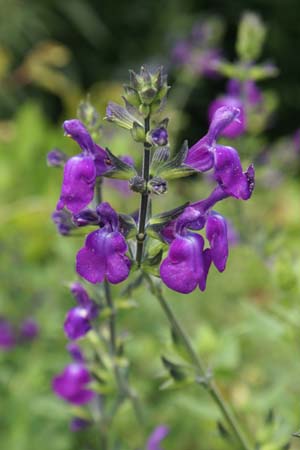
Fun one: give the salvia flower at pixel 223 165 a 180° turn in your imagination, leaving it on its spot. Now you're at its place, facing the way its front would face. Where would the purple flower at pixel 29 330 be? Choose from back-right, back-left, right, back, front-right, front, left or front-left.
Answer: front

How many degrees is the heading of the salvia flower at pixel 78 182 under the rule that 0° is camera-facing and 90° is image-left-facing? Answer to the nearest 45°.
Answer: approximately 45°

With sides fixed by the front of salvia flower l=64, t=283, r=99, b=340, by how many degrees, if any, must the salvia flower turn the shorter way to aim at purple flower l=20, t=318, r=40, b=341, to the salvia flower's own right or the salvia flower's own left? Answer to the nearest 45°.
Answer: approximately 135° to the salvia flower's own right

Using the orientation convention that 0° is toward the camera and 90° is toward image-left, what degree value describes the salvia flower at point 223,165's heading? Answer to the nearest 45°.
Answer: approximately 315°

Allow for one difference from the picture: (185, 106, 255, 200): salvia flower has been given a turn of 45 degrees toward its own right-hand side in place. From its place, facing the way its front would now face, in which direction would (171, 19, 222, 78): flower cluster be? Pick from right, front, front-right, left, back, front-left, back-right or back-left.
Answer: back
